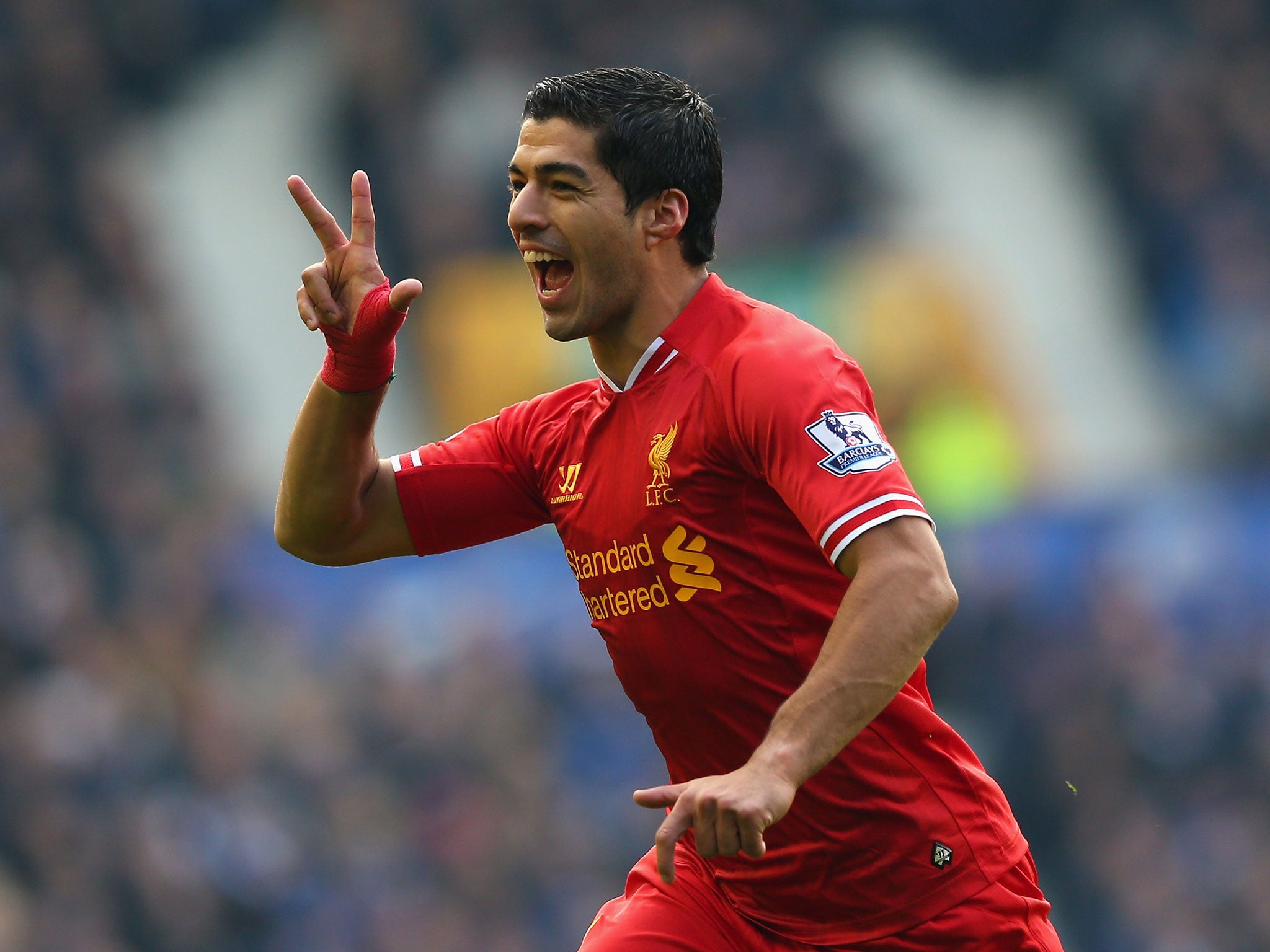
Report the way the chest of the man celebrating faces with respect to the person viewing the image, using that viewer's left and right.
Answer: facing the viewer and to the left of the viewer
